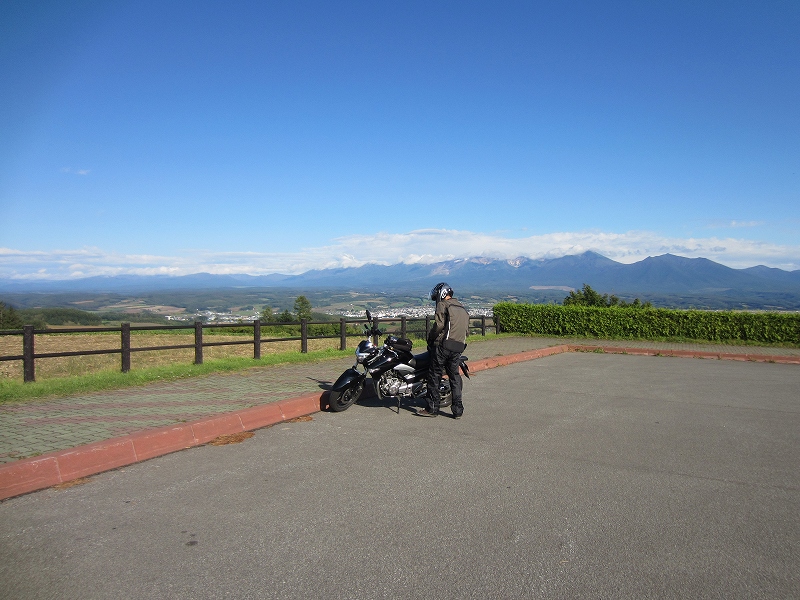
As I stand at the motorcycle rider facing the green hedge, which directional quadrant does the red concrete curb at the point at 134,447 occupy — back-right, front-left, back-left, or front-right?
back-left

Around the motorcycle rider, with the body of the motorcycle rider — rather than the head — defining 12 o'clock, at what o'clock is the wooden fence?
The wooden fence is roughly at 11 o'clock from the motorcycle rider.

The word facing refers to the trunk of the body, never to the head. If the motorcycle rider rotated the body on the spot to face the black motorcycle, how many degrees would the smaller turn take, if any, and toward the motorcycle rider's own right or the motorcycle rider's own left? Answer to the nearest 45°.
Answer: approximately 45° to the motorcycle rider's own left

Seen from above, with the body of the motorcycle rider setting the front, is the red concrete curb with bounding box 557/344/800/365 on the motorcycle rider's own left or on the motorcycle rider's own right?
on the motorcycle rider's own right

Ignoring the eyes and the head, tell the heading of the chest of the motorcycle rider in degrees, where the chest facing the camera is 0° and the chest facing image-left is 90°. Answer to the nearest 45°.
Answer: approximately 135°

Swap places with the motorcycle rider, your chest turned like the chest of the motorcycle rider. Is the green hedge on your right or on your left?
on your right
